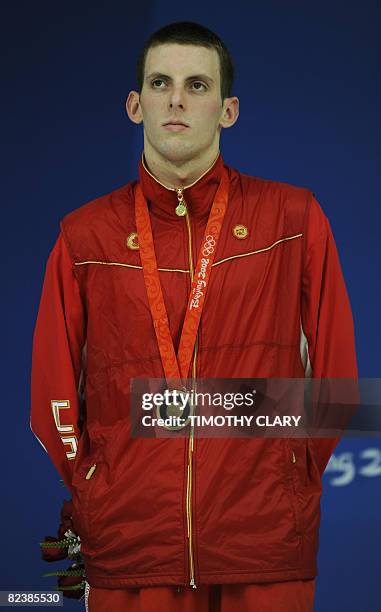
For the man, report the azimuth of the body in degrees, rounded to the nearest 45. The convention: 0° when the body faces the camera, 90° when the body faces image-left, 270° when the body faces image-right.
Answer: approximately 0°
